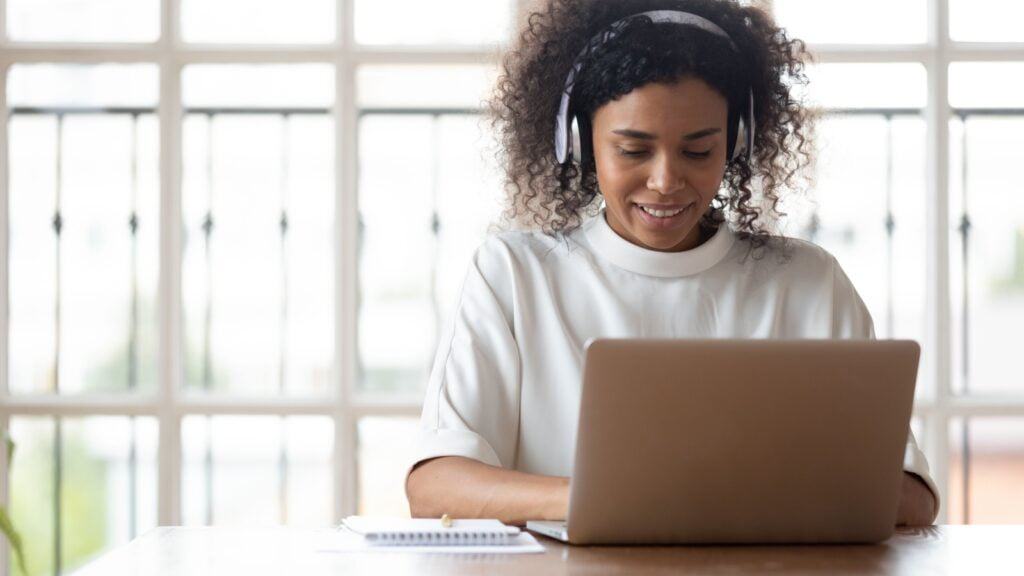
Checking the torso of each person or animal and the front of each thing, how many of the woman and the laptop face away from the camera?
1

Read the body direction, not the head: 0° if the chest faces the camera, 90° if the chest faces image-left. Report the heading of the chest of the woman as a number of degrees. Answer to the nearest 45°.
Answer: approximately 0°

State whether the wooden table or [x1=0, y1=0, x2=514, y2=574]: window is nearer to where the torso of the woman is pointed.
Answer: the wooden table

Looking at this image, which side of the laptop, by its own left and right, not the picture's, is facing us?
back

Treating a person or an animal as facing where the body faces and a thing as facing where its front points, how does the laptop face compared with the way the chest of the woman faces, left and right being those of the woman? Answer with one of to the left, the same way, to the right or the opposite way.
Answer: the opposite way

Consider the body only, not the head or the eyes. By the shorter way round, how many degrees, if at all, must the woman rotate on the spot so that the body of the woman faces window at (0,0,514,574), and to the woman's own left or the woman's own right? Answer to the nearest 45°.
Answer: approximately 135° to the woman's own right

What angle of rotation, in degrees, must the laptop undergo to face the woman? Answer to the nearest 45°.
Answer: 0° — it already faces them

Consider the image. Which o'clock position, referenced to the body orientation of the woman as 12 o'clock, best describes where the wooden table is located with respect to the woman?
The wooden table is roughly at 12 o'clock from the woman.
